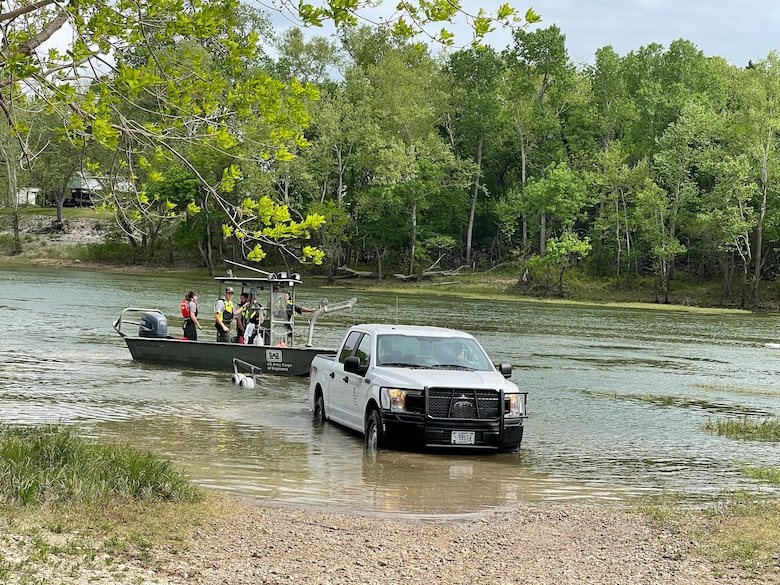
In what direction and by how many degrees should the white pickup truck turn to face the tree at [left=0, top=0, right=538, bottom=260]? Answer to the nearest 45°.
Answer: approximately 90° to its right

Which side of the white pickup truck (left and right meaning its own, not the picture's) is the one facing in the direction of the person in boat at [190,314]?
back

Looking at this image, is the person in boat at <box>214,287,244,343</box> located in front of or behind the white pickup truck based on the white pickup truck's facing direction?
behind

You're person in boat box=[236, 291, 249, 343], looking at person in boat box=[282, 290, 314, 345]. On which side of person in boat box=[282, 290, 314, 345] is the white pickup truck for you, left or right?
right

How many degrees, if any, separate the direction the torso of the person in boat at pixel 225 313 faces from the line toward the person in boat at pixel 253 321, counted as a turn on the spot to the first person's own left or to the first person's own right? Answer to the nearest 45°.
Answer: approximately 45° to the first person's own left

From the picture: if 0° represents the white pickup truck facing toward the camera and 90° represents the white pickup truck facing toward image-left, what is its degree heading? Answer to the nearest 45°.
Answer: approximately 315°

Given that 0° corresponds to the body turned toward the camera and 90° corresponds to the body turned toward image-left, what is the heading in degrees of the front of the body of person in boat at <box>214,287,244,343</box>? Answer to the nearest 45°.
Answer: approximately 315°

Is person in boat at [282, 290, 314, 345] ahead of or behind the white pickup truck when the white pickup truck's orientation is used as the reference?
behind

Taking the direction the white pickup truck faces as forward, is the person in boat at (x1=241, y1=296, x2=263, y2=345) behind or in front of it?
behind
